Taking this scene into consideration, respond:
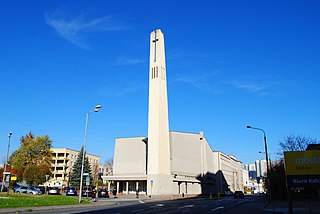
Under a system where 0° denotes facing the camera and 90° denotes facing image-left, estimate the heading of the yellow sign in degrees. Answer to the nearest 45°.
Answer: approximately 0°
